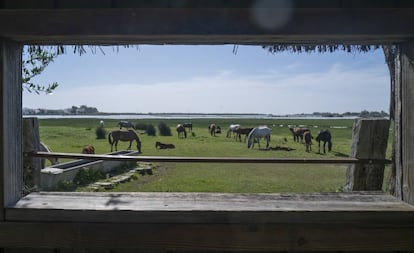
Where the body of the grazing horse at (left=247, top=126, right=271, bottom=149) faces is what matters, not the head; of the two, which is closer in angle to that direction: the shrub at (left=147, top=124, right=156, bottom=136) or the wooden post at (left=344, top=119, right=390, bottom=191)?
the shrub

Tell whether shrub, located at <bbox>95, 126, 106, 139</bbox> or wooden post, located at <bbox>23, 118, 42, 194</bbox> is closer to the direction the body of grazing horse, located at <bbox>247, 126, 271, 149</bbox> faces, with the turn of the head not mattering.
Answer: the shrub

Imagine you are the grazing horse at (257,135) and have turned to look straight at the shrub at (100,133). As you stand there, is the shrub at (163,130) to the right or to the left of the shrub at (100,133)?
right

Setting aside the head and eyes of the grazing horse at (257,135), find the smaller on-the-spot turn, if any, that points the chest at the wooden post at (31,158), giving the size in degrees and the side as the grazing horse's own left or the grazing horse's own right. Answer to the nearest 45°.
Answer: approximately 90° to the grazing horse's own left

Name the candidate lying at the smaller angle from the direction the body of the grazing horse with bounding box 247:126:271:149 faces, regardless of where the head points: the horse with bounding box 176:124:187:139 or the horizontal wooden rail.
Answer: the horse

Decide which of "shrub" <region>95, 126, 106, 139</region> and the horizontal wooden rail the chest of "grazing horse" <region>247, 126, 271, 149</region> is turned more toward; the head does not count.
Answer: the shrub

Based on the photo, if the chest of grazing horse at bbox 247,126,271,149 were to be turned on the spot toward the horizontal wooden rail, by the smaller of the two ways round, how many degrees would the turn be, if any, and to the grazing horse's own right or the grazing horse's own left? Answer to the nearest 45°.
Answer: approximately 90° to the grazing horse's own left

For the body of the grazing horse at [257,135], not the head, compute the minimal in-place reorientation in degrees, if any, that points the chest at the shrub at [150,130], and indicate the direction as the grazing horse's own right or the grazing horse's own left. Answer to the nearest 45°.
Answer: approximately 45° to the grazing horse's own right

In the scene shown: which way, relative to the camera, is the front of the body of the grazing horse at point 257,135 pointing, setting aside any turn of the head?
to the viewer's left

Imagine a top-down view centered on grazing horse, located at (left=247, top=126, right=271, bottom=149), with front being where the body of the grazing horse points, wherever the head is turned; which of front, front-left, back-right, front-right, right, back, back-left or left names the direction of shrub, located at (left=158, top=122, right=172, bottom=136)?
front-right

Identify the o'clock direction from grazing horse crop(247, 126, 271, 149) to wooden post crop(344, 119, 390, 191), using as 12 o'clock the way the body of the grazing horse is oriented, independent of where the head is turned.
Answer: The wooden post is roughly at 9 o'clock from the grazing horse.
